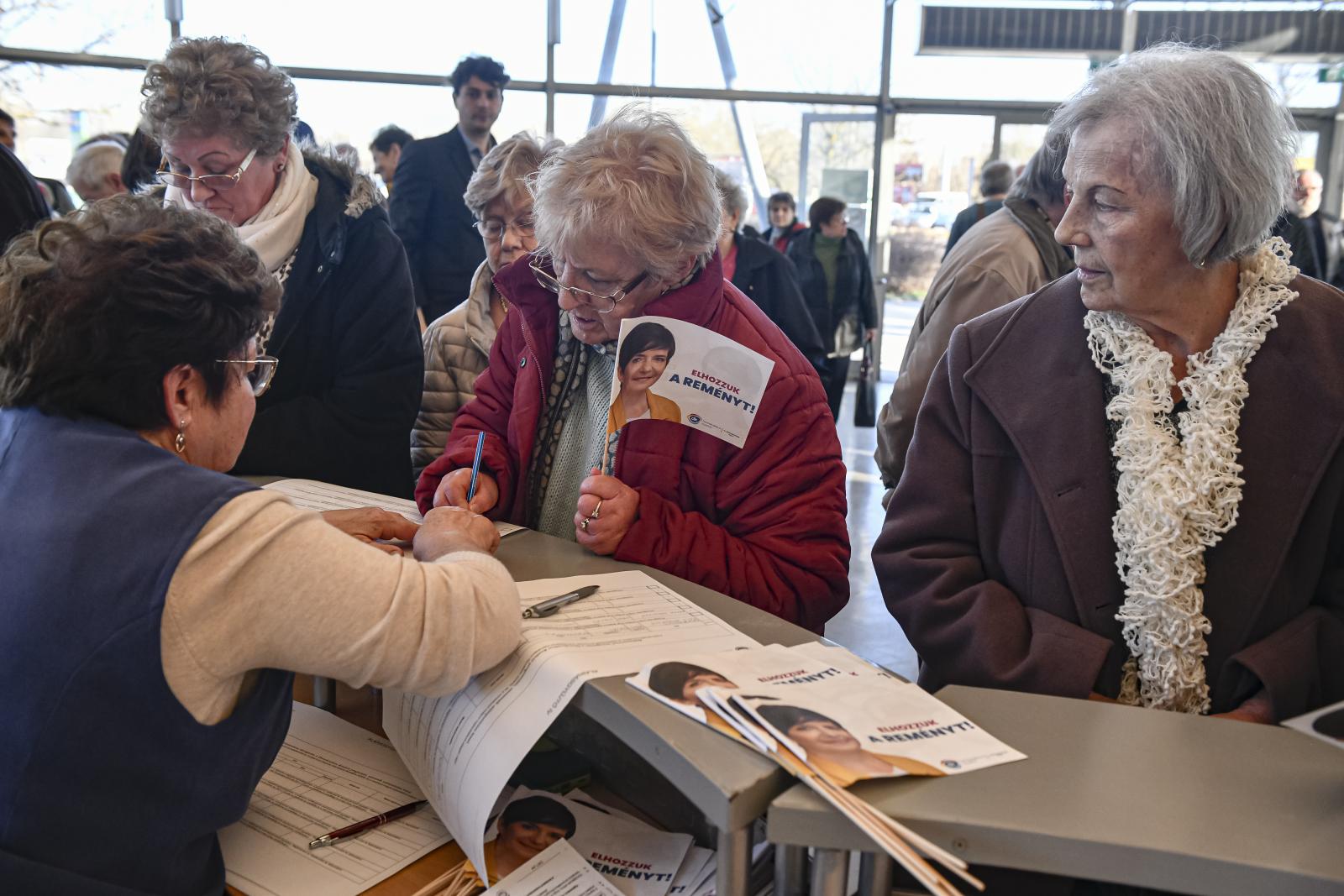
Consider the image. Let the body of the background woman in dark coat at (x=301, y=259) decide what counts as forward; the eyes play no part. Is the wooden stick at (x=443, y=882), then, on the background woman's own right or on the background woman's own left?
on the background woman's own left

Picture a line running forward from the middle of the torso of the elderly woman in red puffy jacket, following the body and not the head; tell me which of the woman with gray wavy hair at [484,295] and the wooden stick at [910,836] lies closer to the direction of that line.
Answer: the wooden stick

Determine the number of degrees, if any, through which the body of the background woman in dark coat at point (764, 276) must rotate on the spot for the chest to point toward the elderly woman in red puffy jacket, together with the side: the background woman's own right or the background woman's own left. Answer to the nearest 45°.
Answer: approximately 45° to the background woman's own left

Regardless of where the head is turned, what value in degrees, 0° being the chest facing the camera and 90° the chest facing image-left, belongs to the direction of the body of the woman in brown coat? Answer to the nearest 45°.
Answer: approximately 0°

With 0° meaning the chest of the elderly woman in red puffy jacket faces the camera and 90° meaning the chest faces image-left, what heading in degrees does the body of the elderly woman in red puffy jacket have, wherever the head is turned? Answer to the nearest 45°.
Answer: approximately 45°

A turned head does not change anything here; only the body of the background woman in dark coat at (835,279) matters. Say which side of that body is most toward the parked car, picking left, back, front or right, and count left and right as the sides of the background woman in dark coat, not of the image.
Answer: back

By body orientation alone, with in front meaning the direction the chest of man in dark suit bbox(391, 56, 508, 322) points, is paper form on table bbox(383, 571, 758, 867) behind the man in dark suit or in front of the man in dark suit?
in front
